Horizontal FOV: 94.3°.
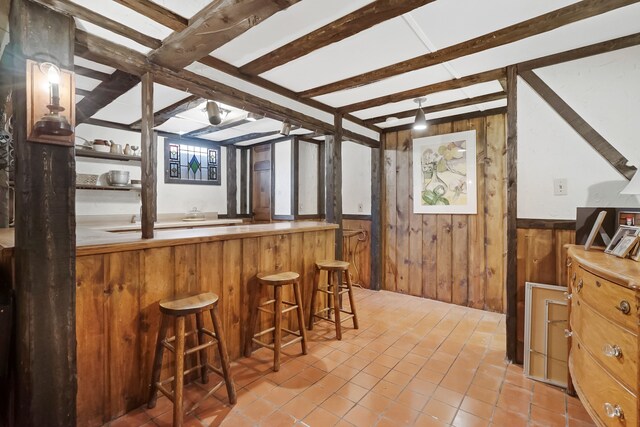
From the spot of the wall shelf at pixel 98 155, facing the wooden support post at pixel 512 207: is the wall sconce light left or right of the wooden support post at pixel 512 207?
right

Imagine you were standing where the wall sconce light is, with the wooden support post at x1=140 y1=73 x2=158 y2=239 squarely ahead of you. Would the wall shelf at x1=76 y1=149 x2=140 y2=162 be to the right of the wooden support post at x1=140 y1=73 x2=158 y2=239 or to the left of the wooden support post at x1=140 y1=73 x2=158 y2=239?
left

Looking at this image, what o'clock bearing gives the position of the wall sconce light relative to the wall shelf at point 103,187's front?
The wall sconce light is roughly at 12 o'clock from the wall shelf.

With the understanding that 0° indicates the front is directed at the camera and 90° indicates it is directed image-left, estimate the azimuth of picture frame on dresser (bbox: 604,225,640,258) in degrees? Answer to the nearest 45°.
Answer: approximately 45°

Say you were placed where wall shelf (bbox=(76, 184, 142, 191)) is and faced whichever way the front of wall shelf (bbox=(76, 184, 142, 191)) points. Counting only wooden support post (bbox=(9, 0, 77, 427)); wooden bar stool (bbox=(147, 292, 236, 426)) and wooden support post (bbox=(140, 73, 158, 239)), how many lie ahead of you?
3

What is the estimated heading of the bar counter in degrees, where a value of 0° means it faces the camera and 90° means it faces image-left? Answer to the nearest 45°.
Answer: approximately 315°

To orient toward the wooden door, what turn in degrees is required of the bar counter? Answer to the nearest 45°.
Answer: approximately 90° to its left

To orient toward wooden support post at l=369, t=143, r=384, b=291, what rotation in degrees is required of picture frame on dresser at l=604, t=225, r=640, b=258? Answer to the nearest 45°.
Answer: approximately 90° to its right
